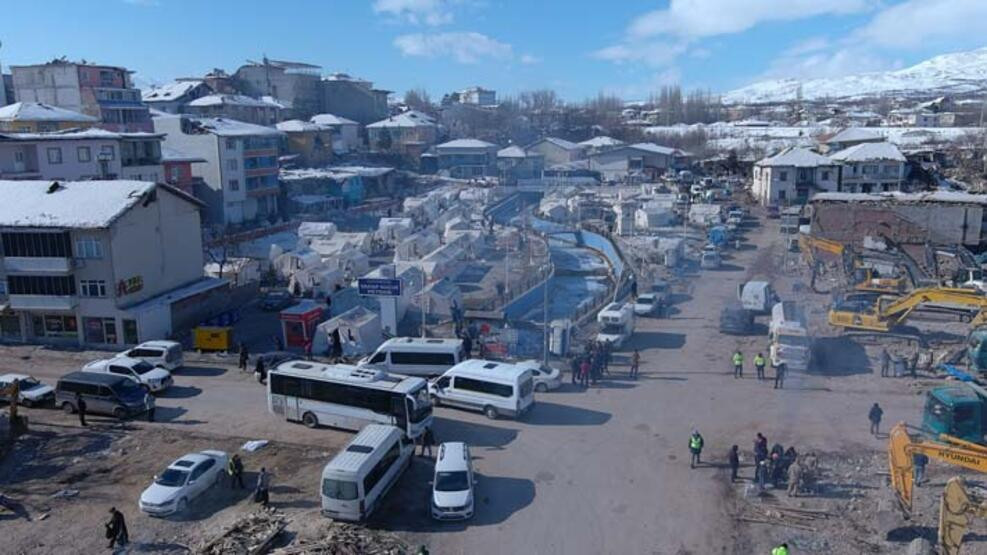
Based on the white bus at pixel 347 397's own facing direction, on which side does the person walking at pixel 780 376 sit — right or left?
on its left

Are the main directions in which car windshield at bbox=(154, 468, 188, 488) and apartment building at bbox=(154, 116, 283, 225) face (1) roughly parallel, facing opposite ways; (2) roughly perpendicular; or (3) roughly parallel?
roughly perpendicular

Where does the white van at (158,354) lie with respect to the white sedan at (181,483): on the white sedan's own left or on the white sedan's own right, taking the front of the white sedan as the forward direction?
on the white sedan's own right

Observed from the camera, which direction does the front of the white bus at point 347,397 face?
facing the viewer and to the right of the viewer

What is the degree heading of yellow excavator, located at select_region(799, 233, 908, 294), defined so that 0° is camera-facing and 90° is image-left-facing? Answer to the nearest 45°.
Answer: approximately 90°

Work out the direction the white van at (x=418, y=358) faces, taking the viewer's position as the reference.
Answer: facing to the left of the viewer

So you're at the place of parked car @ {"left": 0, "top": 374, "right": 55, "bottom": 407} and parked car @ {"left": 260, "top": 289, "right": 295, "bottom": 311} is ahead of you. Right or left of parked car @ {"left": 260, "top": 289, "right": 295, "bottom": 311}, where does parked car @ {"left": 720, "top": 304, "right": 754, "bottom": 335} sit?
right

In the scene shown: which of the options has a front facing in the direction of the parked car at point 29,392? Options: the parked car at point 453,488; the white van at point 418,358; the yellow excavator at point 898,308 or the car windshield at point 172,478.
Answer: the white van
